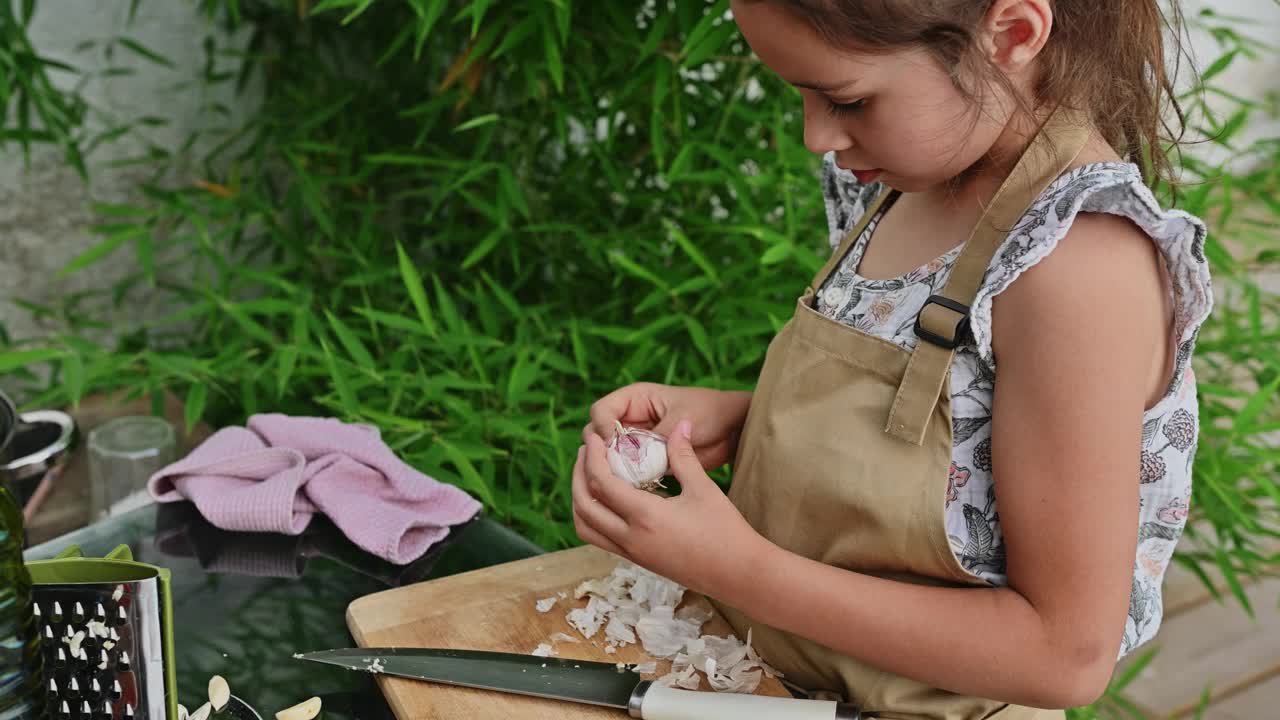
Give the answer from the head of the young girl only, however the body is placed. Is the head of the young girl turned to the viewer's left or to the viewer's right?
to the viewer's left

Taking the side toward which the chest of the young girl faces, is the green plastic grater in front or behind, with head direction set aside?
in front

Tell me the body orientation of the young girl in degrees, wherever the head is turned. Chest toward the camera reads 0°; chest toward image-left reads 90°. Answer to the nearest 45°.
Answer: approximately 45°
